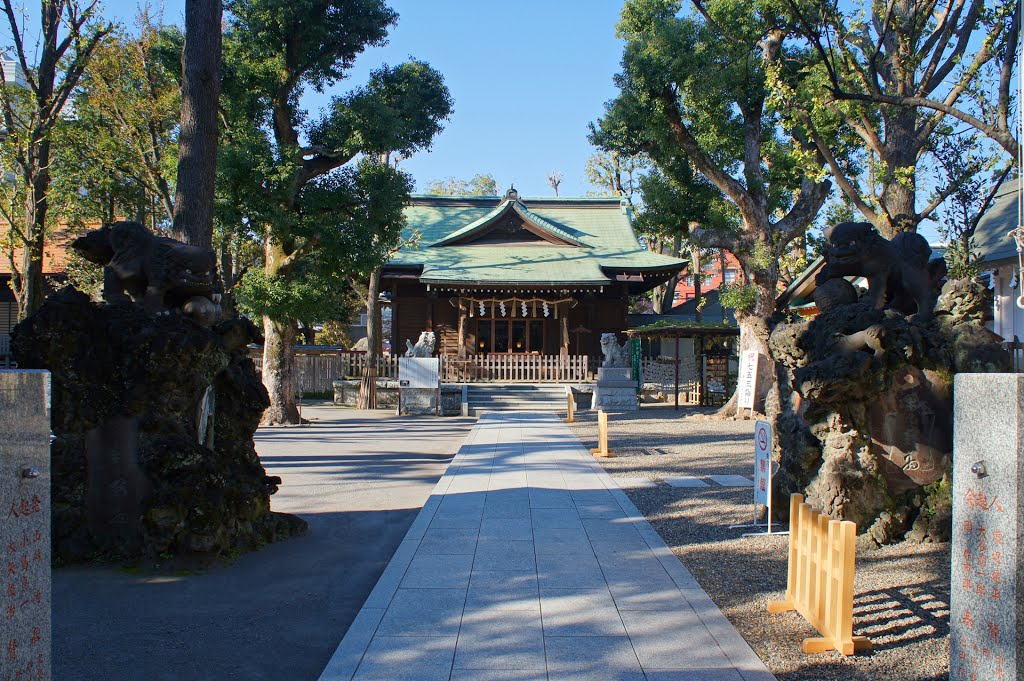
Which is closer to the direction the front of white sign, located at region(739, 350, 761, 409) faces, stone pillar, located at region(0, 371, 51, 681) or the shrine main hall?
the stone pillar

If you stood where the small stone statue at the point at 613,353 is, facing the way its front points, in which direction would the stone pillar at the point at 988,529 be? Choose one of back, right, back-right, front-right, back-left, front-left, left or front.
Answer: front-left

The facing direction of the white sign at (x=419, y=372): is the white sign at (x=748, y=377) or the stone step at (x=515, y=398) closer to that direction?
the white sign

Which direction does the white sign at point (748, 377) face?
toward the camera

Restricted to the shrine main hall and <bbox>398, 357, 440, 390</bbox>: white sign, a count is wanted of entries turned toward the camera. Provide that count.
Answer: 2

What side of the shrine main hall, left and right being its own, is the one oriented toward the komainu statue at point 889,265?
front

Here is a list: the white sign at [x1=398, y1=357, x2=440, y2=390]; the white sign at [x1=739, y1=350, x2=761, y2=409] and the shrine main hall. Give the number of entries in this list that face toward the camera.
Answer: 3

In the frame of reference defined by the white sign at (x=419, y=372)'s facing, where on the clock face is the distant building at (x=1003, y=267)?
The distant building is roughly at 10 o'clock from the white sign.

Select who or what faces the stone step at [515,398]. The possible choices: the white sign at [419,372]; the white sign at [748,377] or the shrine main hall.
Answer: the shrine main hall

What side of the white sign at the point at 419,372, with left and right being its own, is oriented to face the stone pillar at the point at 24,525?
front

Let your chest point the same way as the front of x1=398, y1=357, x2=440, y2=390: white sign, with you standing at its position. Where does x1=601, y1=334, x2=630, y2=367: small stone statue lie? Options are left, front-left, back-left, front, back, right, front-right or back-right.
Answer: left

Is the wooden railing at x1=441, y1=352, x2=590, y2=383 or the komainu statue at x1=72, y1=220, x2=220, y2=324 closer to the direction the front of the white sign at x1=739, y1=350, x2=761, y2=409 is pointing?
the komainu statue

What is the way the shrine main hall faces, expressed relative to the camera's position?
facing the viewer
